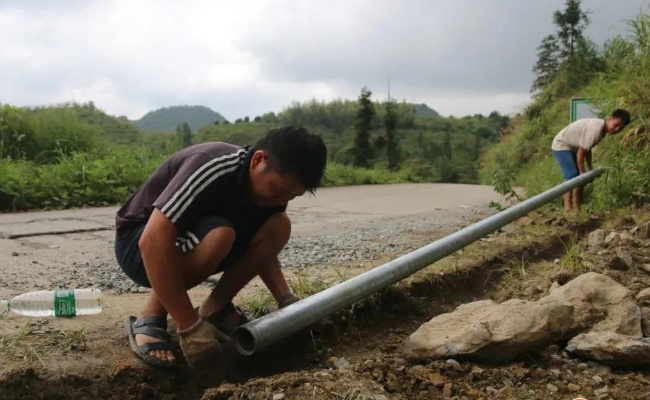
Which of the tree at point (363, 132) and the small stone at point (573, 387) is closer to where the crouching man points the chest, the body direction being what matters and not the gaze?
the small stone

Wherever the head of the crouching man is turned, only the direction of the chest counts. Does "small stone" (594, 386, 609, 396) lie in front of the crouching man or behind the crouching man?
in front

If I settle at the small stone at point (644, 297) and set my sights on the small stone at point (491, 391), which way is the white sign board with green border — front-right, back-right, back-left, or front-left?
back-right

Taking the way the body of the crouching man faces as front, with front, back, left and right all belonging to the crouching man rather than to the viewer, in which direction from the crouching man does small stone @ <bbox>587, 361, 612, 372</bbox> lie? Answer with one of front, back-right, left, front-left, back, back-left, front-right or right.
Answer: front-left

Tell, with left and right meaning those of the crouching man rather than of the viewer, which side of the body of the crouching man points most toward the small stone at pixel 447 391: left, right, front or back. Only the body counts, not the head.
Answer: front

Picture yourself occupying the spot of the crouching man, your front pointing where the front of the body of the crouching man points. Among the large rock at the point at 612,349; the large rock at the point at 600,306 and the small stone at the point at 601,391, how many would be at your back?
0

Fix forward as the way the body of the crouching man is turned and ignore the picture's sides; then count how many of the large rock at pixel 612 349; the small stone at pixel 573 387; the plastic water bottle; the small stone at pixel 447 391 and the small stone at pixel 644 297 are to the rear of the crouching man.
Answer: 1

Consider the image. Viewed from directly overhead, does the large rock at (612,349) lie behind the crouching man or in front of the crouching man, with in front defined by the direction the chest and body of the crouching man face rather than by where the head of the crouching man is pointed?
in front

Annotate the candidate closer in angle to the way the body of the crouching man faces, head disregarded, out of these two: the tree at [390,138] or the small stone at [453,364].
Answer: the small stone

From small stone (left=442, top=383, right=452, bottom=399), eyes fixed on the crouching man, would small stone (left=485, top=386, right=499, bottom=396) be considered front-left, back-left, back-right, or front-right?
back-right

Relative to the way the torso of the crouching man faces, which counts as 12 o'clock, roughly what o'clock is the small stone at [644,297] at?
The small stone is roughly at 10 o'clock from the crouching man.

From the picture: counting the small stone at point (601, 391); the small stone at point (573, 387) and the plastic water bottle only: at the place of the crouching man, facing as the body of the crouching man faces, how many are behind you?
1

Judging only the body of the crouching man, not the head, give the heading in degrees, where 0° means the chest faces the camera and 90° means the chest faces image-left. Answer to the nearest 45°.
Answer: approximately 315°
